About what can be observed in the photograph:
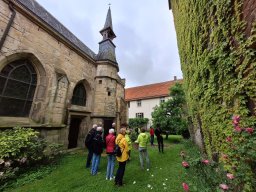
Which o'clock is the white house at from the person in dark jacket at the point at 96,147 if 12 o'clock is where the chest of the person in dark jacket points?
The white house is roughly at 1 o'clock from the person in dark jacket.

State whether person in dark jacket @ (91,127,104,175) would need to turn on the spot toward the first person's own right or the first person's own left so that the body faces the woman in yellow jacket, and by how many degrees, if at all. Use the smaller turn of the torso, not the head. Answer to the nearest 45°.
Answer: approximately 135° to the first person's own right

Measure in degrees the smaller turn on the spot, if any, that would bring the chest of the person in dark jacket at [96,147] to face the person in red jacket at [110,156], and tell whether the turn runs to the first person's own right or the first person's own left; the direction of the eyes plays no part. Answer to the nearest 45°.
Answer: approximately 135° to the first person's own right

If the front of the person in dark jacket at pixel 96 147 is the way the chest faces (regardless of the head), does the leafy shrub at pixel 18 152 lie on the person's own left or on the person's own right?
on the person's own left

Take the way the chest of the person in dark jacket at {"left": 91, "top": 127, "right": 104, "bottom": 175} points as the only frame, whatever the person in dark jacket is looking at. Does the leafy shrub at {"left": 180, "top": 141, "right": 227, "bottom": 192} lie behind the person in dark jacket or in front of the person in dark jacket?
behind

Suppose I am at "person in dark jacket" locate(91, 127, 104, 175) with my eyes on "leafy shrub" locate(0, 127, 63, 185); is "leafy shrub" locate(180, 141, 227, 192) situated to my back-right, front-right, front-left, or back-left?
back-left

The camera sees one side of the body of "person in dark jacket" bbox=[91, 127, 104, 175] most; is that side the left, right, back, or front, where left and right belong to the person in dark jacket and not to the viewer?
back
